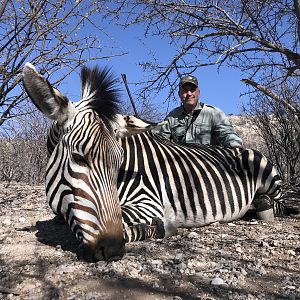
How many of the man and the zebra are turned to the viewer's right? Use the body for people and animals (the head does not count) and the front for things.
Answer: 0

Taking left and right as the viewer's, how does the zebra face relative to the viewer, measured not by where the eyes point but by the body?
facing the viewer and to the left of the viewer

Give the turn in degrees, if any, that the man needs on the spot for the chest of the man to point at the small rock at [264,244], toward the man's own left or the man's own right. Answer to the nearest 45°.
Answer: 0° — they already face it

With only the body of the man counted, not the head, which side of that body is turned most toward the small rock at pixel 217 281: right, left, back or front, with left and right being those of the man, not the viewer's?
front

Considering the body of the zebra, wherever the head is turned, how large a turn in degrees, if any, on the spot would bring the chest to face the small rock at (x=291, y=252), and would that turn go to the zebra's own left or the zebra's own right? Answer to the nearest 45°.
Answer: approximately 135° to the zebra's own left

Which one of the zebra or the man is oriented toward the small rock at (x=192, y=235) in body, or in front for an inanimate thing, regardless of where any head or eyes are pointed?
the man

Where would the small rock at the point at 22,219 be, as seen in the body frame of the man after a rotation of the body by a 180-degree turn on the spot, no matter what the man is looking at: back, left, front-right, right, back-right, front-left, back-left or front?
back-left

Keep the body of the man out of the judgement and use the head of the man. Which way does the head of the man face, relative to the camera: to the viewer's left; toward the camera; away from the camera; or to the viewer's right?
toward the camera

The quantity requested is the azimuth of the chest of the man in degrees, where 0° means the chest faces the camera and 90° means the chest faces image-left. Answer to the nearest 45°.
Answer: approximately 0°
